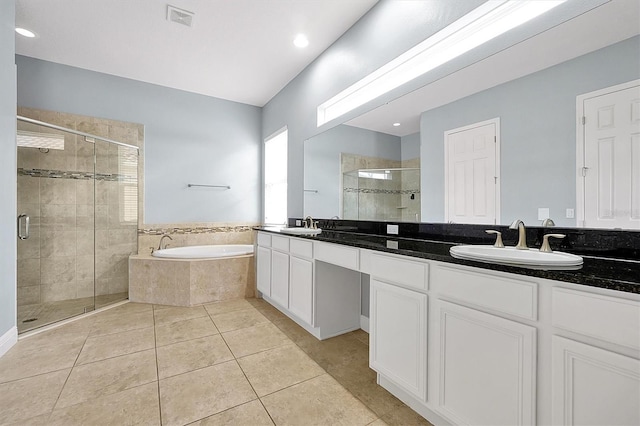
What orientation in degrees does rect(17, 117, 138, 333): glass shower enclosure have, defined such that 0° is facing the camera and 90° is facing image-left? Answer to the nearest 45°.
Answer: approximately 315°

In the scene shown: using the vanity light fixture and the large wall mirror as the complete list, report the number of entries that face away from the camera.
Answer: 0

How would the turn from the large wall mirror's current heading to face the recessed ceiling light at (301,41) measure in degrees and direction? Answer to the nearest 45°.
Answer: approximately 45° to its right

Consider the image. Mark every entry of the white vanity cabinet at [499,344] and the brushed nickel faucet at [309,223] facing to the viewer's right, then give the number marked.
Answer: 0

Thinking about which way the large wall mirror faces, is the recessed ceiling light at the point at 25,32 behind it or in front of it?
in front

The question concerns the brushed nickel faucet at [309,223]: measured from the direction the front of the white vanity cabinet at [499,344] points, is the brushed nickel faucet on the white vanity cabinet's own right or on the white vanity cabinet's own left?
on the white vanity cabinet's own right

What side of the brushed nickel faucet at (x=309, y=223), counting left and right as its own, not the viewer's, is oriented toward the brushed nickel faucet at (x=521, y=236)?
left

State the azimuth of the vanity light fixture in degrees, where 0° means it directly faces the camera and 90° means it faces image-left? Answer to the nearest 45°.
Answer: approximately 45°

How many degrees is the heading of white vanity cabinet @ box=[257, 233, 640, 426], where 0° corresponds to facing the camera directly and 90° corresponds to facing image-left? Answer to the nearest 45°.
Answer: approximately 45°
